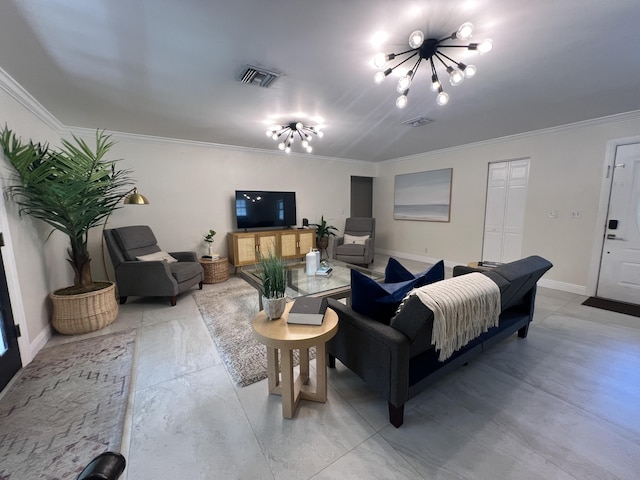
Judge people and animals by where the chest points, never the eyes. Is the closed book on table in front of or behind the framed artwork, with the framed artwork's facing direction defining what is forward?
in front

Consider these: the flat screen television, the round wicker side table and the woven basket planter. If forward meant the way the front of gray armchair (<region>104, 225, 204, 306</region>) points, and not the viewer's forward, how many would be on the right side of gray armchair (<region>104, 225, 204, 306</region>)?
1

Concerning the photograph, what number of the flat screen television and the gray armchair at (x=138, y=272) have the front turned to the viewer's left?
0

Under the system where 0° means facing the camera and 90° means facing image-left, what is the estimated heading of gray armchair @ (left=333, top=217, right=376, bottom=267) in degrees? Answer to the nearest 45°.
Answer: approximately 45°

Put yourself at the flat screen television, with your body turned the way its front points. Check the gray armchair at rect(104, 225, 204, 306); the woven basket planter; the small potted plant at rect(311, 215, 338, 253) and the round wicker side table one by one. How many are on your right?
3

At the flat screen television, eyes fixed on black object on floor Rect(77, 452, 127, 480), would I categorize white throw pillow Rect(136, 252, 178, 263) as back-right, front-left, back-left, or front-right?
front-right

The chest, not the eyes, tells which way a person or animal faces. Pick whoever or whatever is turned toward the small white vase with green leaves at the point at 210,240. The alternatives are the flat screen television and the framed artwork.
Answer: the framed artwork

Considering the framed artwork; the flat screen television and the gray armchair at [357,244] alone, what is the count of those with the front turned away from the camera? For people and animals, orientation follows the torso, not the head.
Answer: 0

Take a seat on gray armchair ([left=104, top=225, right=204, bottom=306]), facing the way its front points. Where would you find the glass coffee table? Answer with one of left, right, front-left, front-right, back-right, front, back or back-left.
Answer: front

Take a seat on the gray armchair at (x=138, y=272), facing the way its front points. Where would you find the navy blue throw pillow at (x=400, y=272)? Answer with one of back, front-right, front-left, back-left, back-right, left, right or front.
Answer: front

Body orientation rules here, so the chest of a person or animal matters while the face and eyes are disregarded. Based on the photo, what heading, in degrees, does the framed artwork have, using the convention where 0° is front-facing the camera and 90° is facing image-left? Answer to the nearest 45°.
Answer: approximately 45°

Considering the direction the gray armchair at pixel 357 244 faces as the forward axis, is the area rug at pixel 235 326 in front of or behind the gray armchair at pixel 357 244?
in front

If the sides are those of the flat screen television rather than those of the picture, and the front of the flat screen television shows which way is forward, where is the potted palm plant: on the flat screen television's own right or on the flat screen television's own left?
on the flat screen television's own right

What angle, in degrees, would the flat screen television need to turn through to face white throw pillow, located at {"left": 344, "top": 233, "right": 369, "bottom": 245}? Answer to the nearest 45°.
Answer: approximately 45° to its left
